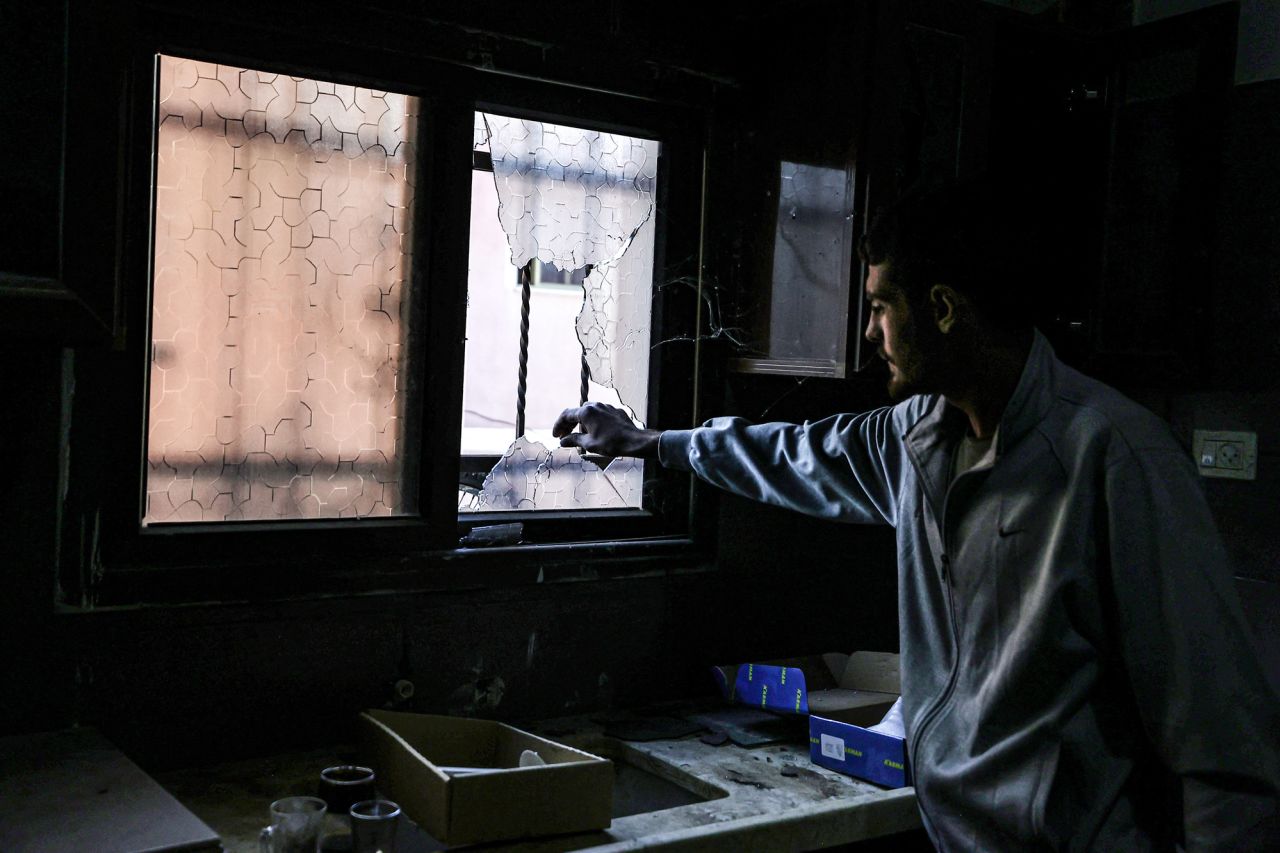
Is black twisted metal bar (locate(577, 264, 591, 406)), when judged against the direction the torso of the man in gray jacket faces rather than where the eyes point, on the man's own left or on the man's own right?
on the man's own right

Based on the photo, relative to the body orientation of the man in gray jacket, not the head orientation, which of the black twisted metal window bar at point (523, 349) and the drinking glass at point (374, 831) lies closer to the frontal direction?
the drinking glass

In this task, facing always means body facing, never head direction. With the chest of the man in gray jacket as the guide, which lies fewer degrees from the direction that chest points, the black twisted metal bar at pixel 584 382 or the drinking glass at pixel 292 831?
the drinking glass

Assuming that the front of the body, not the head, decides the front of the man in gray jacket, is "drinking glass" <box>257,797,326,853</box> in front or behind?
in front

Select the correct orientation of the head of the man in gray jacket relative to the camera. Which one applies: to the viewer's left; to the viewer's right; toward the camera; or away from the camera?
to the viewer's left

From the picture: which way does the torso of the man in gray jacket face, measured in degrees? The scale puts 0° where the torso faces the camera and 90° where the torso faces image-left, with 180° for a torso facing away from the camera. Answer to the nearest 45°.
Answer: approximately 45°

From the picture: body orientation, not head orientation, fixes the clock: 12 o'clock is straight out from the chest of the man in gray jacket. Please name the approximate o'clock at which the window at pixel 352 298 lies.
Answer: The window is roughly at 2 o'clock from the man in gray jacket.

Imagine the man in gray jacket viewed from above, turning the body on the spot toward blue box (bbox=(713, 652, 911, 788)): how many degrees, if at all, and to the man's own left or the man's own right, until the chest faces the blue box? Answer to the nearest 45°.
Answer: approximately 90° to the man's own right

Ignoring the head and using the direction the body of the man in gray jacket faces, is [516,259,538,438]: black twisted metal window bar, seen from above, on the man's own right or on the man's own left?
on the man's own right
